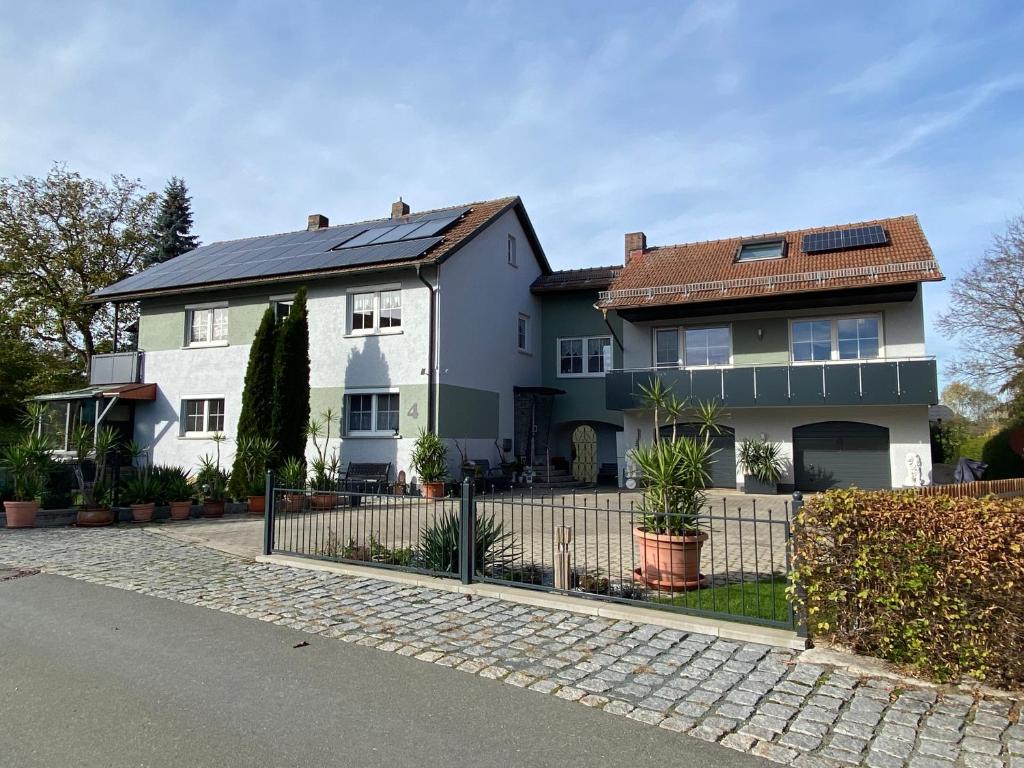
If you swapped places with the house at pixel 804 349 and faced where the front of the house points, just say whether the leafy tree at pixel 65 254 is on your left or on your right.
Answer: on your right

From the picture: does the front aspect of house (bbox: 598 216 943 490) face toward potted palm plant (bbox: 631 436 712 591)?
yes

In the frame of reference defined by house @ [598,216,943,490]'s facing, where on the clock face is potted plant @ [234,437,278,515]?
The potted plant is roughly at 2 o'clock from the house.

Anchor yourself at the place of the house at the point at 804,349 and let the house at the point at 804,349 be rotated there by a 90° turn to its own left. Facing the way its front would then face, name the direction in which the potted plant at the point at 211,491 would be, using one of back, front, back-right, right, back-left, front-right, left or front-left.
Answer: back-right

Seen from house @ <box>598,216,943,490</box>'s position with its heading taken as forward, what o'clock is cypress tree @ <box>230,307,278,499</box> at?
The cypress tree is roughly at 2 o'clock from the house.

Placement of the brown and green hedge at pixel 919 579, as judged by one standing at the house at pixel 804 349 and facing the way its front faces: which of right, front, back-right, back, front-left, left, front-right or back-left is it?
front

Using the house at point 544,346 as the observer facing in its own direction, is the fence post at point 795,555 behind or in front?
in front

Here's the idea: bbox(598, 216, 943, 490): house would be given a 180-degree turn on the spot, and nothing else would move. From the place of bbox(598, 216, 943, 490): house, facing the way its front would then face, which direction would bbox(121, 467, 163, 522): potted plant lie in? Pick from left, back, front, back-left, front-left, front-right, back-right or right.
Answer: back-left

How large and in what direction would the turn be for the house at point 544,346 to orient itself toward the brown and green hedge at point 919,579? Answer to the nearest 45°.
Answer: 0° — it already faces it

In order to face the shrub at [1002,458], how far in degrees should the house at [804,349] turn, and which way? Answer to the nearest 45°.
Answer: approximately 135° to its left

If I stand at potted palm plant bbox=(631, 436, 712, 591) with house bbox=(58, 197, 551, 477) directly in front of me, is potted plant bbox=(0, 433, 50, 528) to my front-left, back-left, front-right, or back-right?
front-left

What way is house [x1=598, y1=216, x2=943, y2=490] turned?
toward the camera

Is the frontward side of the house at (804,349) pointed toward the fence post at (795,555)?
yes

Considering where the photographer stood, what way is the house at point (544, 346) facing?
facing the viewer

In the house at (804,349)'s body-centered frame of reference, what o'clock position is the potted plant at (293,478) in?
The potted plant is roughly at 2 o'clock from the house.

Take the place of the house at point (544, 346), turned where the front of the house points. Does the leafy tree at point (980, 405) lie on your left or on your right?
on your left
